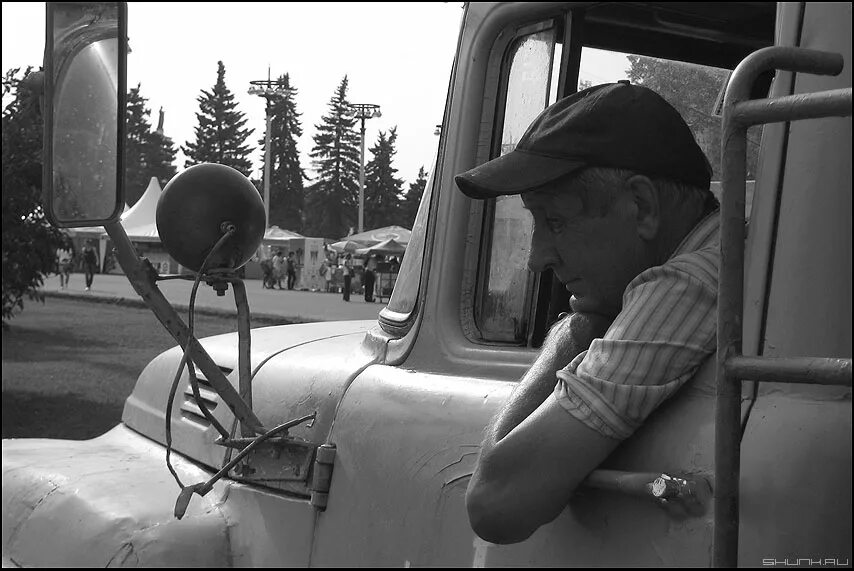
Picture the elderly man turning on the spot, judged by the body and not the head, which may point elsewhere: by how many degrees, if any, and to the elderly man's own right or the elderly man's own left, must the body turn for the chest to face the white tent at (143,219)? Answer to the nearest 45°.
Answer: approximately 45° to the elderly man's own right

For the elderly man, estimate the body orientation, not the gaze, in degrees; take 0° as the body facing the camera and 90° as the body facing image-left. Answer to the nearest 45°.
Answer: approximately 90°

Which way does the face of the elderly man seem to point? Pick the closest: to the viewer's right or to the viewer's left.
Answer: to the viewer's left

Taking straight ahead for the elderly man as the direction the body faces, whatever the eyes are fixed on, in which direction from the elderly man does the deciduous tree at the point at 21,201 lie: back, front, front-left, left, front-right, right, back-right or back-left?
front-right

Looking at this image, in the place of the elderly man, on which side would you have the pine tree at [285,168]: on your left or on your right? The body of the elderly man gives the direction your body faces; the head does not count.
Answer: on your right

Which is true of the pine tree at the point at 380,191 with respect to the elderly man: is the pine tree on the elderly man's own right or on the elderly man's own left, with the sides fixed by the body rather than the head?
on the elderly man's own right
